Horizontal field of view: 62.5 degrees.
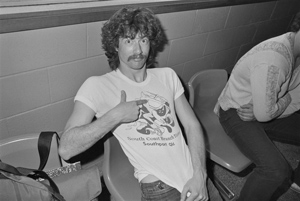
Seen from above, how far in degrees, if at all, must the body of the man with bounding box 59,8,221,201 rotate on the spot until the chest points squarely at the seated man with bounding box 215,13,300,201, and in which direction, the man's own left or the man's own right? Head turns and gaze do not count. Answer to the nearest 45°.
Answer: approximately 90° to the man's own left

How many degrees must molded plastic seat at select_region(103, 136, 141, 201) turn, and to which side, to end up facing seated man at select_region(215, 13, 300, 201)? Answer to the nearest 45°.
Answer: approximately 45° to its left

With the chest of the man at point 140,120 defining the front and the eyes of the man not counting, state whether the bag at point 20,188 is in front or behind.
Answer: in front

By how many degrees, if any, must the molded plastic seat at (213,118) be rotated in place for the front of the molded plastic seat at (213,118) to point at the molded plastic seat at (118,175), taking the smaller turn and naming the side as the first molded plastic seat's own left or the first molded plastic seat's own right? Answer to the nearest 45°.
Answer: approximately 90° to the first molded plastic seat's own right

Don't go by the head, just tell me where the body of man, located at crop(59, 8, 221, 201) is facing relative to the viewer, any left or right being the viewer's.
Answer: facing the viewer

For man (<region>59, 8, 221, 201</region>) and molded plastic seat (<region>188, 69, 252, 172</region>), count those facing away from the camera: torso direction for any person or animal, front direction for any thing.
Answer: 0

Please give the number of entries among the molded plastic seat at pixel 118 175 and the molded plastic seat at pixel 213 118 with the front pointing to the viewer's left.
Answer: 0

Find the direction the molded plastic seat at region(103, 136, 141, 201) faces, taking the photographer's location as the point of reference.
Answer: facing the viewer and to the right of the viewer
